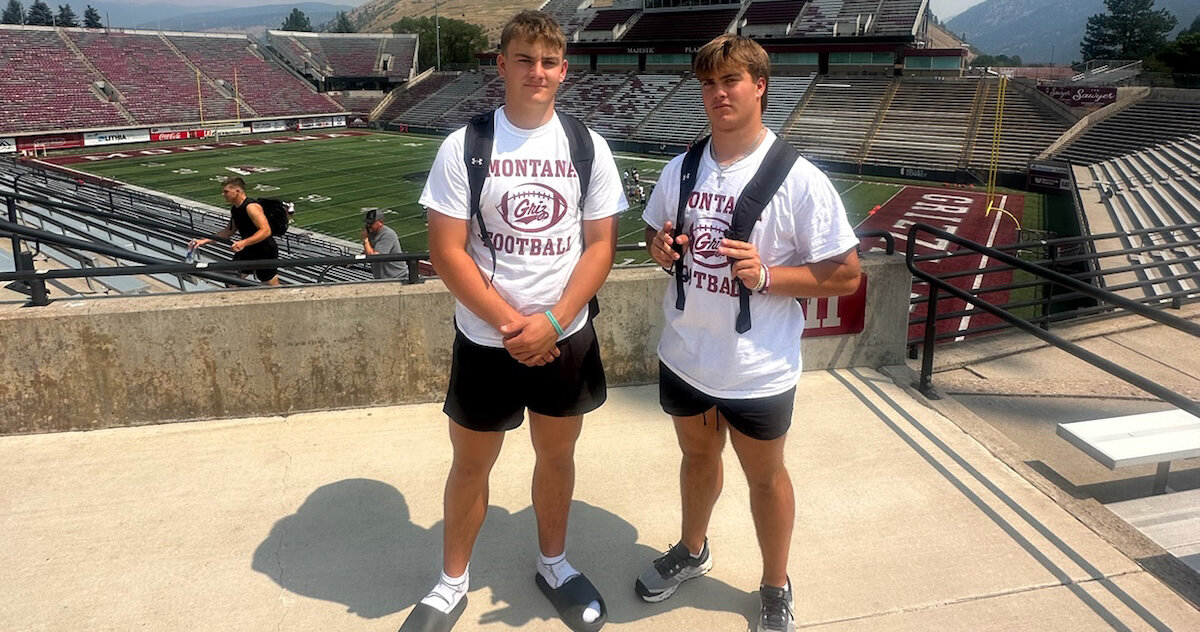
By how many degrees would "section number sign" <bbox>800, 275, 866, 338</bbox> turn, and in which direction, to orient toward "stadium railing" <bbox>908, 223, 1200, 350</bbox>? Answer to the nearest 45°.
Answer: approximately 135° to its left

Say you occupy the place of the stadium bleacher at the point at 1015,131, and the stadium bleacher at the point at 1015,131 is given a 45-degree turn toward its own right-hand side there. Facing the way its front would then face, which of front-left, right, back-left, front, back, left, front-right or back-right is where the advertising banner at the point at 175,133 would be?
front-right

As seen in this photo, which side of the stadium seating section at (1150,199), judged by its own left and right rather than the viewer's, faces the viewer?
left

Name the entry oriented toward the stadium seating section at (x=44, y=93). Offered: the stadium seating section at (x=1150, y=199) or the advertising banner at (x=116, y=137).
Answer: the stadium seating section at (x=1150, y=199)

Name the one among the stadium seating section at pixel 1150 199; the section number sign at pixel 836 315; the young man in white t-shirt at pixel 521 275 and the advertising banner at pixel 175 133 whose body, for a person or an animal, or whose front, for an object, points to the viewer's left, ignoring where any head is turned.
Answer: the stadium seating section

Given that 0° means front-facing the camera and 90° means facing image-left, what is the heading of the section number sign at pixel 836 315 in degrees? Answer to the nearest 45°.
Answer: approximately 0°

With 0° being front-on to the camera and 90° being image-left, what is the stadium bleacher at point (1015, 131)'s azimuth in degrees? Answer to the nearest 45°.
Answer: approximately 0°

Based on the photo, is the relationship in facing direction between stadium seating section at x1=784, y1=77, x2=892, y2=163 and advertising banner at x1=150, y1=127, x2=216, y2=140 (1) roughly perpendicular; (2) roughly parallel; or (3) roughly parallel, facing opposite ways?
roughly perpendicular

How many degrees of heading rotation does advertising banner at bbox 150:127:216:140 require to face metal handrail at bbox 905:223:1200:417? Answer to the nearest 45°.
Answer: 0° — it already faces it
